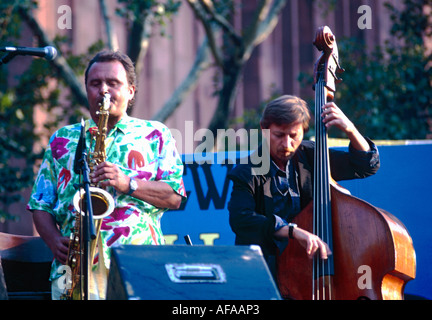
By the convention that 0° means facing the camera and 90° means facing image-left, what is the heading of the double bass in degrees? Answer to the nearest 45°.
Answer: approximately 45°

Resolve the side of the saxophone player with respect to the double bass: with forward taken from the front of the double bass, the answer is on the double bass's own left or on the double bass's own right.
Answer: on the double bass's own right
